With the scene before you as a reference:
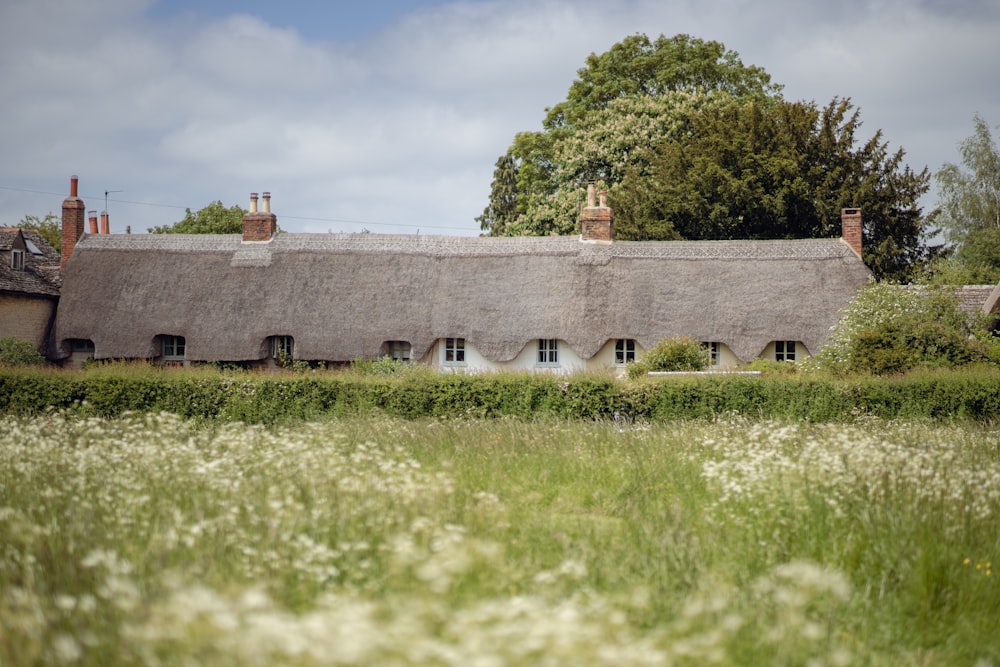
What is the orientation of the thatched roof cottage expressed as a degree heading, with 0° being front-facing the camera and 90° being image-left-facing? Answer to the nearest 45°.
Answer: approximately 0°

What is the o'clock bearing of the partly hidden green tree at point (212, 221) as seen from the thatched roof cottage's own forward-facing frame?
The partly hidden green tree is roughly at 5 o'clock from the thatched roof cottage.

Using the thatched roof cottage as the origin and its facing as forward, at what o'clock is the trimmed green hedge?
The trimmed green hedge is roughly at 12 o'clock from the thatched roof cottage.

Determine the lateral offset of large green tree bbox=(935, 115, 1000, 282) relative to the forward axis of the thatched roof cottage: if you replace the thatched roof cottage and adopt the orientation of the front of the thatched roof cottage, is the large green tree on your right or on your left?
on your left

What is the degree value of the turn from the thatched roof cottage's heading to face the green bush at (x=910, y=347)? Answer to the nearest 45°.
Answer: approximately 45° to its left

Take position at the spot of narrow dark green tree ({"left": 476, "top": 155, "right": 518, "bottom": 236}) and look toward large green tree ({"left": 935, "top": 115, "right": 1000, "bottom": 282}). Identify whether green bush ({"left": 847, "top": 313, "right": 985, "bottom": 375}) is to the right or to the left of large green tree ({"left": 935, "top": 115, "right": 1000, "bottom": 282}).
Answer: right

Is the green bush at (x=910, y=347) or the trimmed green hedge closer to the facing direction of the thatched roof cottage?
the trimmed green hedge

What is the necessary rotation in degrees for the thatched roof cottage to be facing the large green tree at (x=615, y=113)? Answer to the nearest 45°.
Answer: approximately 135° to its left

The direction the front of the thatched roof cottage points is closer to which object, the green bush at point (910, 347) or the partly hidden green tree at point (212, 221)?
the green bush

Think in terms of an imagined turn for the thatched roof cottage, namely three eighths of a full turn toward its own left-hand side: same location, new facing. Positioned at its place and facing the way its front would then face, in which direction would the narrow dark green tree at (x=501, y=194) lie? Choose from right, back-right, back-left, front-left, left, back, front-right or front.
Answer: front-left

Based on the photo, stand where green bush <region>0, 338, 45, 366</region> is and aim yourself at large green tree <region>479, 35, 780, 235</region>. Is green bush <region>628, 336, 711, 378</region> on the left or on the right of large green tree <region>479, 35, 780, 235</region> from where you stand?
right

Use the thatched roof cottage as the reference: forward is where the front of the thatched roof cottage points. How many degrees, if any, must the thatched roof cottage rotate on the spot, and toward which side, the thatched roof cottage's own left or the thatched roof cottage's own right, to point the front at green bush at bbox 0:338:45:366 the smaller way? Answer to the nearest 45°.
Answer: approximately 90° to the thatched roof cottage's own right

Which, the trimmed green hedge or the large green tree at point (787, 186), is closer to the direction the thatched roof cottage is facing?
the trimmed green hedge

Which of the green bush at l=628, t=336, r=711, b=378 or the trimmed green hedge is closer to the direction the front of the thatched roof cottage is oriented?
the trimmed green hedge

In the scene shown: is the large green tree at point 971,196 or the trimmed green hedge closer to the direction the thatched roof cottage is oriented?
the trimmed green hedge
